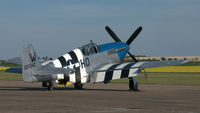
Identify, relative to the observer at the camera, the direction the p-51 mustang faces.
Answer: facing away from the viewer and to the right of the viewer
